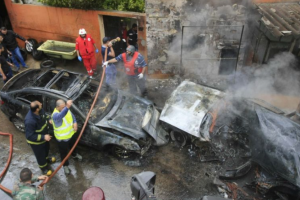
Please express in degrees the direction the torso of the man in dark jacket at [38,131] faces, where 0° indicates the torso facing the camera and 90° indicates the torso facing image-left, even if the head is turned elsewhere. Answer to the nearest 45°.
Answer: approximately 270°

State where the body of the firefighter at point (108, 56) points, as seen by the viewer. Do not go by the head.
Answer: to the viewer's right

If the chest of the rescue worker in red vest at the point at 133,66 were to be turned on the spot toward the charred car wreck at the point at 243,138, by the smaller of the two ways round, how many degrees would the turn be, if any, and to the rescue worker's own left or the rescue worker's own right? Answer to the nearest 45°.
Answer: approximately 90° to the rescue worker's own left

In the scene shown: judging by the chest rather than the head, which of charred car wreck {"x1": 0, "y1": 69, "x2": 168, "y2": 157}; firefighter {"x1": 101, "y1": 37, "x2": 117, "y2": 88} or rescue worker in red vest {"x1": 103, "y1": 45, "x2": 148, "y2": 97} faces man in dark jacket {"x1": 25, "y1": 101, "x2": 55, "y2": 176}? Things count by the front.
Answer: rescue worker in red vest {"x1": 103, "y1": 45, "x2": 148, "y2": 97}

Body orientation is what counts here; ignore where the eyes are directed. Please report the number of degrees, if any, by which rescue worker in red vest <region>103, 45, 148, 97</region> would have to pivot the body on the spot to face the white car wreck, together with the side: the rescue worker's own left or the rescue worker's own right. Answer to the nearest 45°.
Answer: approximately 90° to the rescue worker's own left

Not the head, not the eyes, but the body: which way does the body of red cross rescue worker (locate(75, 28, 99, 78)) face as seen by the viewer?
toward the camera

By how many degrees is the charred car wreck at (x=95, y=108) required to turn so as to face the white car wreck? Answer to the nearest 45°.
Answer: approximately 45° to its left
